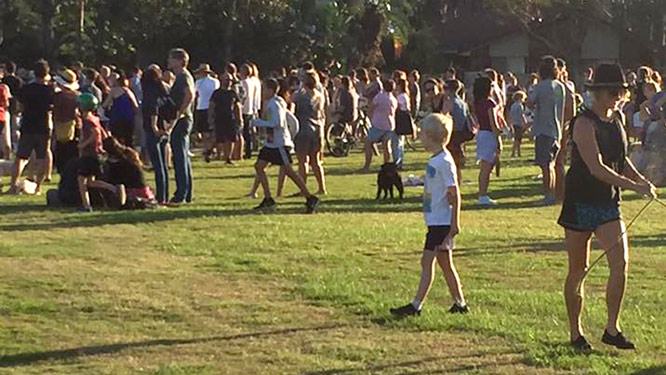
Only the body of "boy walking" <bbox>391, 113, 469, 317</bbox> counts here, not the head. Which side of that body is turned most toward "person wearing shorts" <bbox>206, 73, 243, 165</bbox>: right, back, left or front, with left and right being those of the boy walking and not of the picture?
right

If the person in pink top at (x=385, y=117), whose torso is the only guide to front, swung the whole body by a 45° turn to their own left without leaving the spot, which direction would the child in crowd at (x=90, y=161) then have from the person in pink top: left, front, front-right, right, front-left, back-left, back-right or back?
front-left

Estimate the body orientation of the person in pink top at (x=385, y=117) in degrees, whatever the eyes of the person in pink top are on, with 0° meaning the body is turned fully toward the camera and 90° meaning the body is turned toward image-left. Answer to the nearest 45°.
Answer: approximately 135°

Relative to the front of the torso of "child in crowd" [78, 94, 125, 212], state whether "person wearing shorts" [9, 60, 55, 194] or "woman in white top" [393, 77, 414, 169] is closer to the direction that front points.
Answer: the person wearing shorts

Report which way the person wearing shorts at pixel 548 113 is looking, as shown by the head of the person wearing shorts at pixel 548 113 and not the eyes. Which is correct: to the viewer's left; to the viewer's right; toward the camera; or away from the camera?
away from the camera

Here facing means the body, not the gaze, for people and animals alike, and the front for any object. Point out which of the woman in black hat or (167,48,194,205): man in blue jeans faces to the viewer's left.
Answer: the man in blue jeans

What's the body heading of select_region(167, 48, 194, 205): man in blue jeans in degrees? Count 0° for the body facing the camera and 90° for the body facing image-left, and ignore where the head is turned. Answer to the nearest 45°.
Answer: approximately 90°
